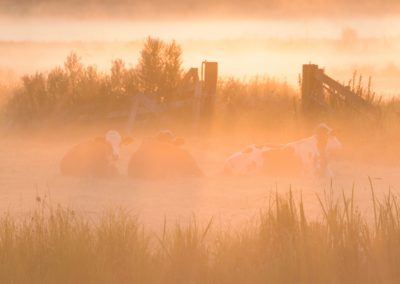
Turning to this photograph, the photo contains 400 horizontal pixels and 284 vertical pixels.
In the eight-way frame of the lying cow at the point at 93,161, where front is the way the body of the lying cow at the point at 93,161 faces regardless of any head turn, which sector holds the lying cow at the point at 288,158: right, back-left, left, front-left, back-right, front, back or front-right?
front-left

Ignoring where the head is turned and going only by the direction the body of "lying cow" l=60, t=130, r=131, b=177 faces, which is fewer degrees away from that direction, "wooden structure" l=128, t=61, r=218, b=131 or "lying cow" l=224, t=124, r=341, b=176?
the lying cow

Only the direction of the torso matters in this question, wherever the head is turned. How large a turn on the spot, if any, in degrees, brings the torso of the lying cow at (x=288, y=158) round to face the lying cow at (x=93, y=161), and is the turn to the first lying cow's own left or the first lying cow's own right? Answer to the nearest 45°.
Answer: approximately 180°

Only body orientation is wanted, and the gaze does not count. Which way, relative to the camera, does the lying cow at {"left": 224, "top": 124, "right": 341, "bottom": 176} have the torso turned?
to the viewer's right

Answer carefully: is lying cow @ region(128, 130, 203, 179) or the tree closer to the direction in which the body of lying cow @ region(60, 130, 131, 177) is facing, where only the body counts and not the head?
the lying cow

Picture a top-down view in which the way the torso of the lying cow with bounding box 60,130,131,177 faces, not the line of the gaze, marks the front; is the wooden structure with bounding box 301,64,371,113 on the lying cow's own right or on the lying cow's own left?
on the lying cow's own left

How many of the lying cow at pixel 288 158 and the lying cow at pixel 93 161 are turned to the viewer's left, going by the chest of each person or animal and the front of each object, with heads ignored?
0

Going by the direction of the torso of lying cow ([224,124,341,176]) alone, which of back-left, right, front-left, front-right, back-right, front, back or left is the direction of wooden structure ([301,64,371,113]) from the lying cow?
left

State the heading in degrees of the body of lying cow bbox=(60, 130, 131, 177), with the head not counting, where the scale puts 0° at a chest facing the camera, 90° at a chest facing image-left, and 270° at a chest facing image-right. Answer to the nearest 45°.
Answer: approximately 315°

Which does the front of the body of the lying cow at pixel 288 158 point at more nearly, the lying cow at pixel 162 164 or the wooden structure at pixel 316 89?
the wooden structure

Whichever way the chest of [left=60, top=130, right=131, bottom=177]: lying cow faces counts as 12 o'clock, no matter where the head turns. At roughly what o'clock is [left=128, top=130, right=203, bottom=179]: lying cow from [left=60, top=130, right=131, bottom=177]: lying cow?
[left=128, top=130, right=203, bottom=179]: lying cow is roughly at 11 o'clock from [left=60, top=130, right=131, bottom=177]: lying cow.

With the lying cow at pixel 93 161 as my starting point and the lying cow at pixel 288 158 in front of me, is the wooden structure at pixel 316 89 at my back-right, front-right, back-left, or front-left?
front-left
